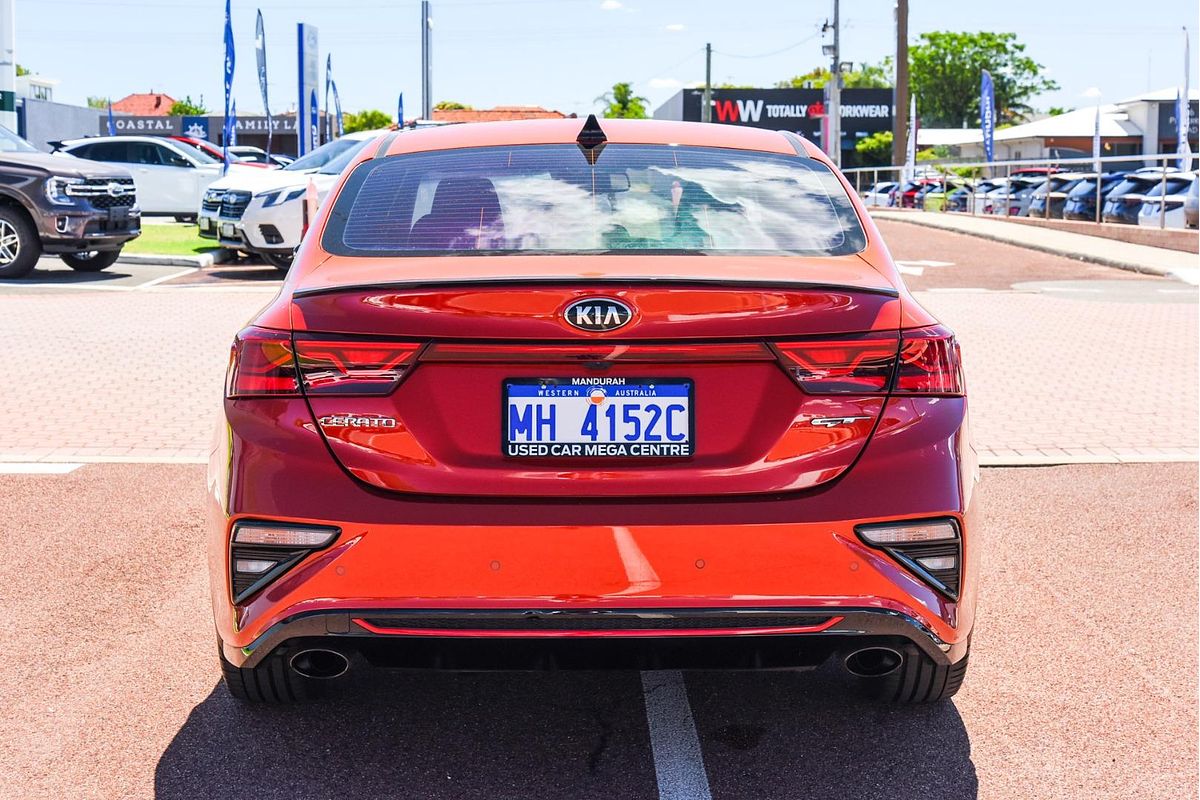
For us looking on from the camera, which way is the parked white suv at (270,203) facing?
facing the viewer and to the left of the viewer

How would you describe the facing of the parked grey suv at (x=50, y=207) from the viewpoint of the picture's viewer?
facing the viewer and to the right of the viewer

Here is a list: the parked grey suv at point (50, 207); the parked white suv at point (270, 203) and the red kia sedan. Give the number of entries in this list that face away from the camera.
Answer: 1

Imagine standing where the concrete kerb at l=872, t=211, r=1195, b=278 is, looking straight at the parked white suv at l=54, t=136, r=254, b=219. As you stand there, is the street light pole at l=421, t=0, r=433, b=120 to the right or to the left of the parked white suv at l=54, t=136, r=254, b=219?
right

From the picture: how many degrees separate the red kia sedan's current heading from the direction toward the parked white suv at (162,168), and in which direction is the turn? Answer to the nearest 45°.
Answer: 0° — it already faces it

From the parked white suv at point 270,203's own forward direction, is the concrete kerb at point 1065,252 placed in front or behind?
behind

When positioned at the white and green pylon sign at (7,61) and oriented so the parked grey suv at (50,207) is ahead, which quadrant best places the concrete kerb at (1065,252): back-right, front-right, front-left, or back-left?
front-left

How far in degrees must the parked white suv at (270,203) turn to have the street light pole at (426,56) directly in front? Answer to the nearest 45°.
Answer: approximately 135° to its right

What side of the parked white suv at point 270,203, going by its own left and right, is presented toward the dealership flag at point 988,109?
back

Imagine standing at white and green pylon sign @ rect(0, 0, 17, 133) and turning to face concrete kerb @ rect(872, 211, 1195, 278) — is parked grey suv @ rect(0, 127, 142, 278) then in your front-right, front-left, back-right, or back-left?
front-right

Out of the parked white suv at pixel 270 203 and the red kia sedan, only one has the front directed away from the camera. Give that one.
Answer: the red kia sedan

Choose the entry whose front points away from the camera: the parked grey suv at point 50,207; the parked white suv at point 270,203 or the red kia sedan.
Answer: the red kia sedan

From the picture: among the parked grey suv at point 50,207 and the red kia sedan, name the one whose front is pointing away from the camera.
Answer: the red kia sedan

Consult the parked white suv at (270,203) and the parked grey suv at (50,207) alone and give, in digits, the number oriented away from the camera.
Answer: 0

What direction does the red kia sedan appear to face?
away from the camera
